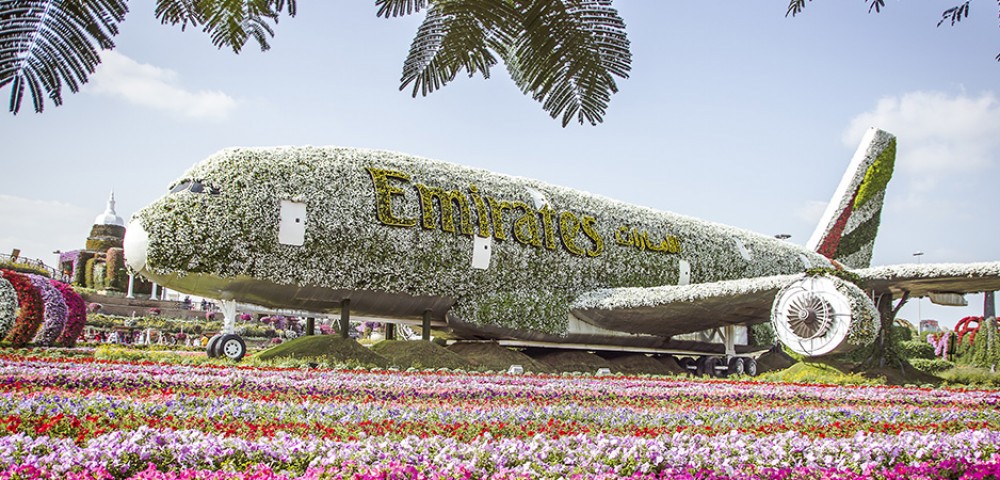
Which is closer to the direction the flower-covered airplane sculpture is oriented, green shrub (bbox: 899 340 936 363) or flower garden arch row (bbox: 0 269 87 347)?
the flower garden arch row

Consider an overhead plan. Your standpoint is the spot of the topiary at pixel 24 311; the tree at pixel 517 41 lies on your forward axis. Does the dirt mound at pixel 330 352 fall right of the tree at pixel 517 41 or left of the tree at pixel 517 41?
left

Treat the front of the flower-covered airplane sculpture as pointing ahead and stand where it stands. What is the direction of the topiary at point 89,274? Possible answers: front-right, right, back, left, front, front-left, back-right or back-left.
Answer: right

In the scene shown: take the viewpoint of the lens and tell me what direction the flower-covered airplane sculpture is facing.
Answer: facing the viewer and to the left of the viewer

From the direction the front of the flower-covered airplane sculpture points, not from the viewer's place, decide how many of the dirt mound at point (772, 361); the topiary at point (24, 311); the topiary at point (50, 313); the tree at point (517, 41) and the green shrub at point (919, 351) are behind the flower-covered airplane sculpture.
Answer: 2

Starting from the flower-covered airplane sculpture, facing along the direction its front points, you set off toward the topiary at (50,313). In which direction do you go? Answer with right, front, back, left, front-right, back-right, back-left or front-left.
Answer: front-right

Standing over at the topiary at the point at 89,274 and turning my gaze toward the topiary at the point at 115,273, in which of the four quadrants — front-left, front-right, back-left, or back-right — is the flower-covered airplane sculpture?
front-right

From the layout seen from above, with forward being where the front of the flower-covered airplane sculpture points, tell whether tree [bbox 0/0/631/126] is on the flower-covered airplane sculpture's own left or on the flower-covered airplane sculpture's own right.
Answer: on the flower-covered airplane sculpture's own left

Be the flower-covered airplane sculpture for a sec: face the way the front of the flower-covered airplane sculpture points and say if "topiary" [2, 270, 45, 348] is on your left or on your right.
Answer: on your right

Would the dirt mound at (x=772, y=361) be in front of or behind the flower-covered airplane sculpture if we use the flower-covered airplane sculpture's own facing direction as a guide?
behind

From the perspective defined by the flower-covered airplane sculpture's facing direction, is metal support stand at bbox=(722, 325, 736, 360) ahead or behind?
behind

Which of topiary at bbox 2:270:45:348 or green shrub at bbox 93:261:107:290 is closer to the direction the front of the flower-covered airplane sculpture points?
the topiary

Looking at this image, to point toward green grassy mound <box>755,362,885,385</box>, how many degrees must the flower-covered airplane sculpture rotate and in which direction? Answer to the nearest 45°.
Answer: approximately 135° to its left
